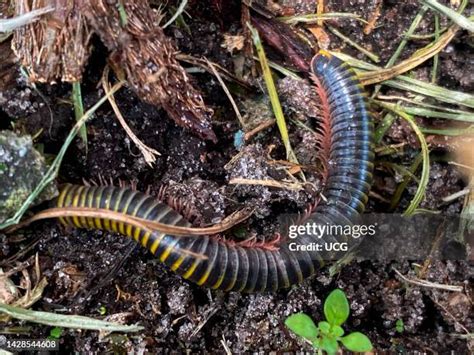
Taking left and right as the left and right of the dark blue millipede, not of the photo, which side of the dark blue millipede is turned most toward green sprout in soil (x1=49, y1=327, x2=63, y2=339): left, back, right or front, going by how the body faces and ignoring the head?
left

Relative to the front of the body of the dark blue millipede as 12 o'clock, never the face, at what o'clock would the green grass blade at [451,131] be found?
The green grass blade is roughly at 2 o'clock from the dark blue millipede.

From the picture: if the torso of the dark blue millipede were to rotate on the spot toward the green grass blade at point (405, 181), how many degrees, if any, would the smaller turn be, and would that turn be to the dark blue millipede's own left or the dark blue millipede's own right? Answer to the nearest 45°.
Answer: approximately 45° to the dark blue millipede's own right

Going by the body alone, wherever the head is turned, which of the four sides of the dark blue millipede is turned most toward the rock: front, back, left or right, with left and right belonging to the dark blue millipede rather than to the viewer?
left
